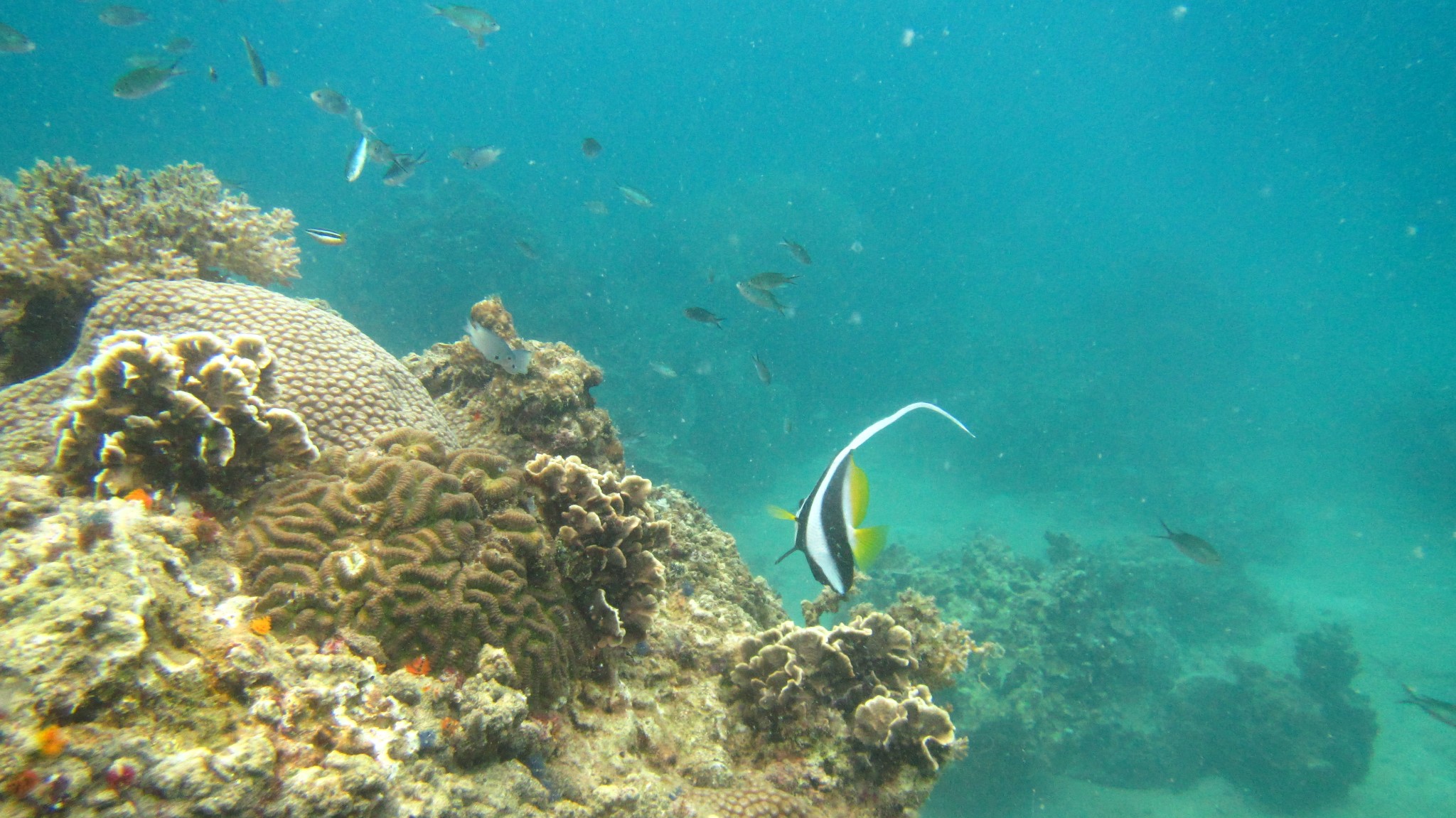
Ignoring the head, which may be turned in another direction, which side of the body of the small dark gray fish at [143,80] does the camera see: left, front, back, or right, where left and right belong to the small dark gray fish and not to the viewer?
left

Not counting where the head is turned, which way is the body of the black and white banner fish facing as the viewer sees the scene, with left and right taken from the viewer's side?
facing away from the viewer and to the left of the viewer

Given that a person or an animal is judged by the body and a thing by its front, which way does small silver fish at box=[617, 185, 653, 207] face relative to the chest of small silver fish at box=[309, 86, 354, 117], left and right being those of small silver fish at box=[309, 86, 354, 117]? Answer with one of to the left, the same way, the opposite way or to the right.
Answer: the opposite way
